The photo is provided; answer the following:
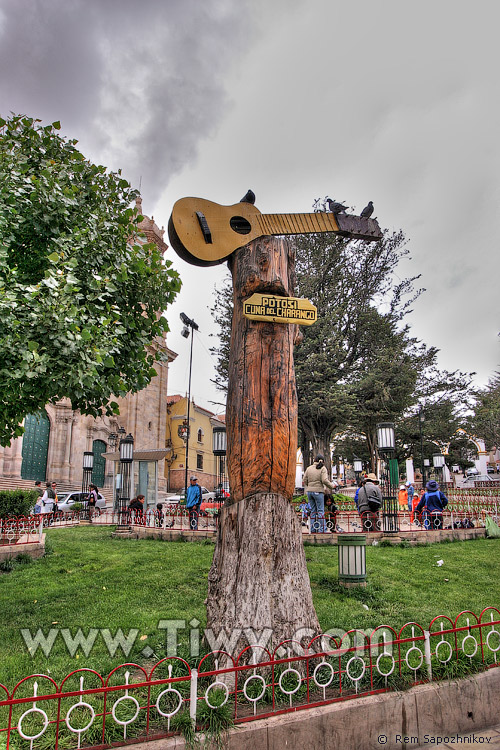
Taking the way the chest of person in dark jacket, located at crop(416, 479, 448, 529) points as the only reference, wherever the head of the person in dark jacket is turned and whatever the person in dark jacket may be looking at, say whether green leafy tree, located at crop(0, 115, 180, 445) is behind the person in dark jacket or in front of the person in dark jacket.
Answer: behind

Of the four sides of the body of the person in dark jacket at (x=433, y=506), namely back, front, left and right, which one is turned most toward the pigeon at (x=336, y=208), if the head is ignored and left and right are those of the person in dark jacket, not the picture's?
back

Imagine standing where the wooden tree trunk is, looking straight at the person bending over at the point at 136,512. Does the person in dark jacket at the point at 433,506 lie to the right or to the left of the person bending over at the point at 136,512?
right

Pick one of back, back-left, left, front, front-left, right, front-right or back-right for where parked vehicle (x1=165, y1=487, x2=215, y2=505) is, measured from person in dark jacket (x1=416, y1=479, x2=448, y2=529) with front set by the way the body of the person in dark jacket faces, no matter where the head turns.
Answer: front-left

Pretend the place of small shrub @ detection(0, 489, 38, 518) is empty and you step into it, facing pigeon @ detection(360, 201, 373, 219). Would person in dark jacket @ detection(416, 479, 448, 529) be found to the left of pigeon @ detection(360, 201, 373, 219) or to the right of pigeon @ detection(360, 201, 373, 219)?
left

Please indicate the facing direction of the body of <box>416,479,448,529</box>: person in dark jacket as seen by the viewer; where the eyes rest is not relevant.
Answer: away from the camera

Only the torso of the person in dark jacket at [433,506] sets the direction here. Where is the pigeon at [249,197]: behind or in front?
behind

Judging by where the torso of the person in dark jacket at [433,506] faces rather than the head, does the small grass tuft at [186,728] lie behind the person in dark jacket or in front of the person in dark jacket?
behind

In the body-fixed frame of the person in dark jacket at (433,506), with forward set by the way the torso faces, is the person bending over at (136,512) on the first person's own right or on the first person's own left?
on the first person's own left

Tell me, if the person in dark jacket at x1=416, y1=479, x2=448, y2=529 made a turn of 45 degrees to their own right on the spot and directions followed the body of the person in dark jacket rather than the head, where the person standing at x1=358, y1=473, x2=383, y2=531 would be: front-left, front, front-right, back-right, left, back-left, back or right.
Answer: back
